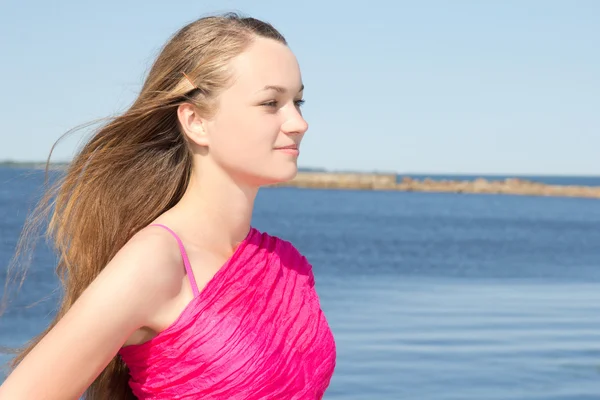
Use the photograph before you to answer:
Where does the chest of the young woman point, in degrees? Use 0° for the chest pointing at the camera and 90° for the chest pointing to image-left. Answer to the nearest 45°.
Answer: approximately 315°
